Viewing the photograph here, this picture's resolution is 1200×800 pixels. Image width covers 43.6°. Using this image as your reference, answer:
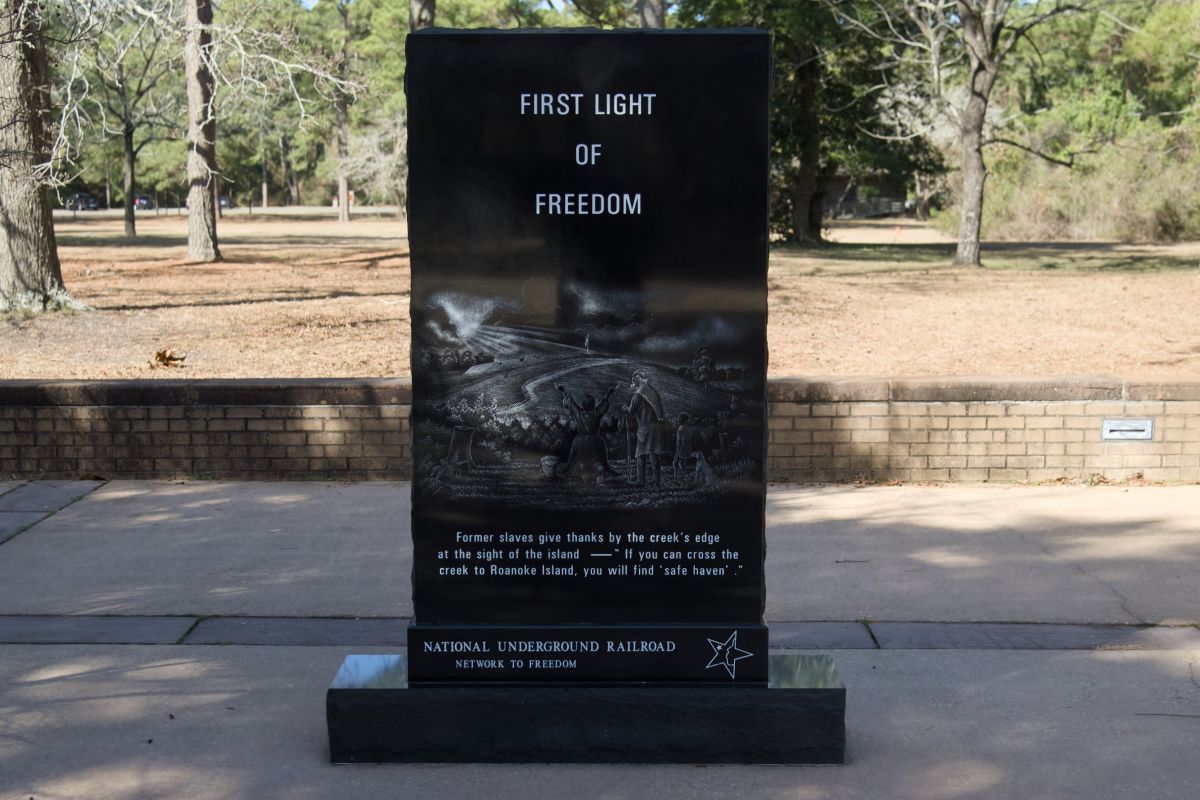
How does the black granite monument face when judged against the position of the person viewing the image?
facing the viewer

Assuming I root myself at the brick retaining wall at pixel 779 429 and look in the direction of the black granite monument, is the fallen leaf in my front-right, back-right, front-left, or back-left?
back-right

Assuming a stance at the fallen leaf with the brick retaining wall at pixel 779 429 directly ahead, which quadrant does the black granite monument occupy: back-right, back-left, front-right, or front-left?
front-right

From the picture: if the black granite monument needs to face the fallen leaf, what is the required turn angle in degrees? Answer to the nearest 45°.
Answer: approximately 135° to its right

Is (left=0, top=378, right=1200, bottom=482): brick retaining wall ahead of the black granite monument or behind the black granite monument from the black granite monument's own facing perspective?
behind
